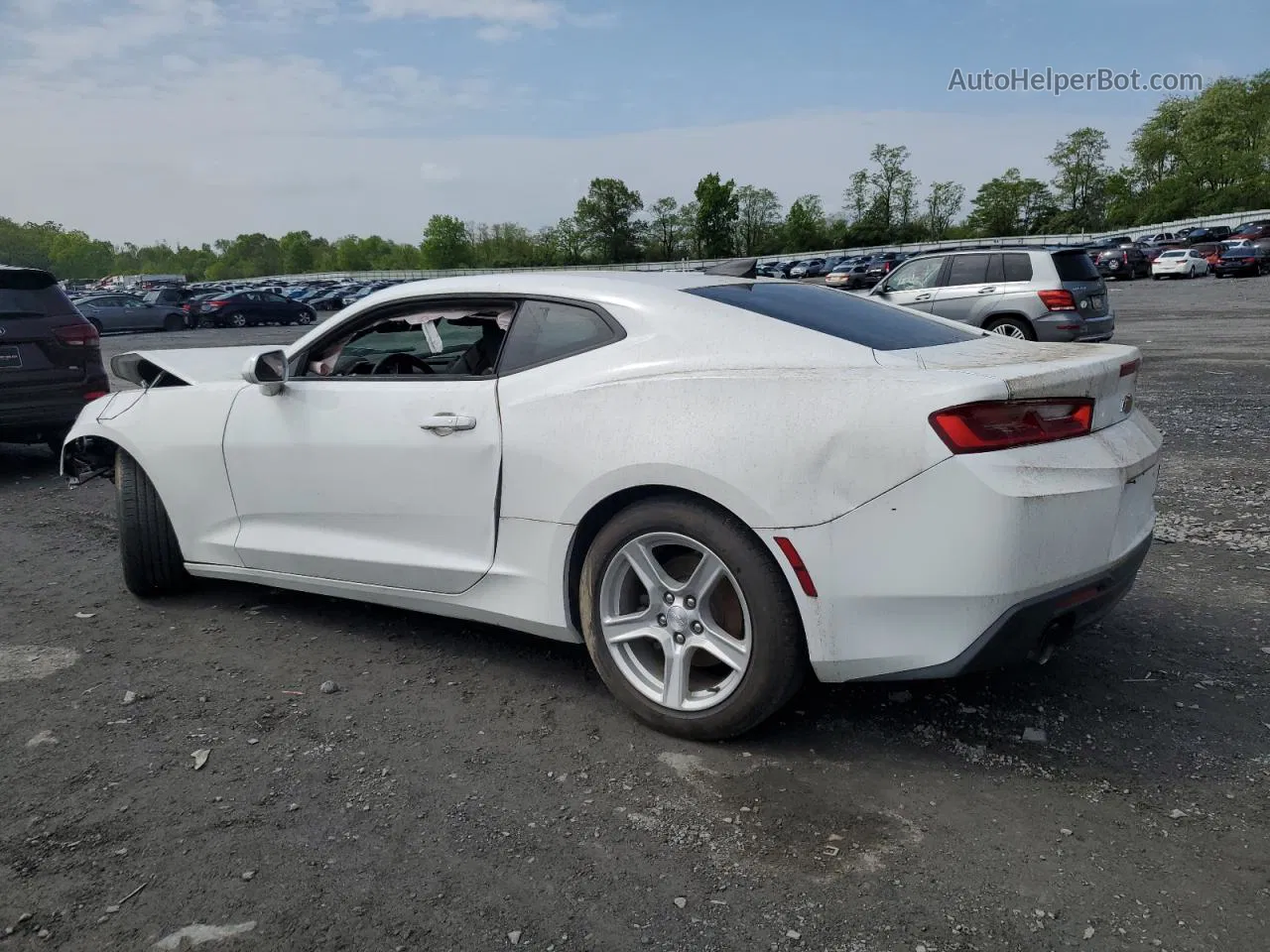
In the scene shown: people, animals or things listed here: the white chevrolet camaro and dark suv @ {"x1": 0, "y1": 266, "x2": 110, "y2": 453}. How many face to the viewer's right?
0

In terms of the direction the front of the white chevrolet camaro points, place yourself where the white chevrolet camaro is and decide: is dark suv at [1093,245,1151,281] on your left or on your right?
on your right

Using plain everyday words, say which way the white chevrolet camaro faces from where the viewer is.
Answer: facing away from the viewer and to the left of the viewer

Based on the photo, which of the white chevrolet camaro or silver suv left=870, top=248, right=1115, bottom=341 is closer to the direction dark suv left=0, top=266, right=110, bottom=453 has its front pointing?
the silver suv

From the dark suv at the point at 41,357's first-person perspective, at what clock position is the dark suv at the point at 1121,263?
the dark suv at the point at 1121,263 is roughly at 2 o'clock from the dark suv at the point at 41,357.

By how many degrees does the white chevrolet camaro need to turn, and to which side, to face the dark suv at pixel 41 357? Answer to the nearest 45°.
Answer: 0° — it already faces it

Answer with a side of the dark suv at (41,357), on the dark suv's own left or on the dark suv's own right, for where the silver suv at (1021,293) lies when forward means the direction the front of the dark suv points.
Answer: on the dark suv's own right

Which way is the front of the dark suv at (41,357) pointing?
away from the camera

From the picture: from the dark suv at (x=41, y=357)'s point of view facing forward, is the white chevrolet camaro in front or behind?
behind

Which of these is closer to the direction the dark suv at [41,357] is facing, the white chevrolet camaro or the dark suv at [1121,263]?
the dark suv
